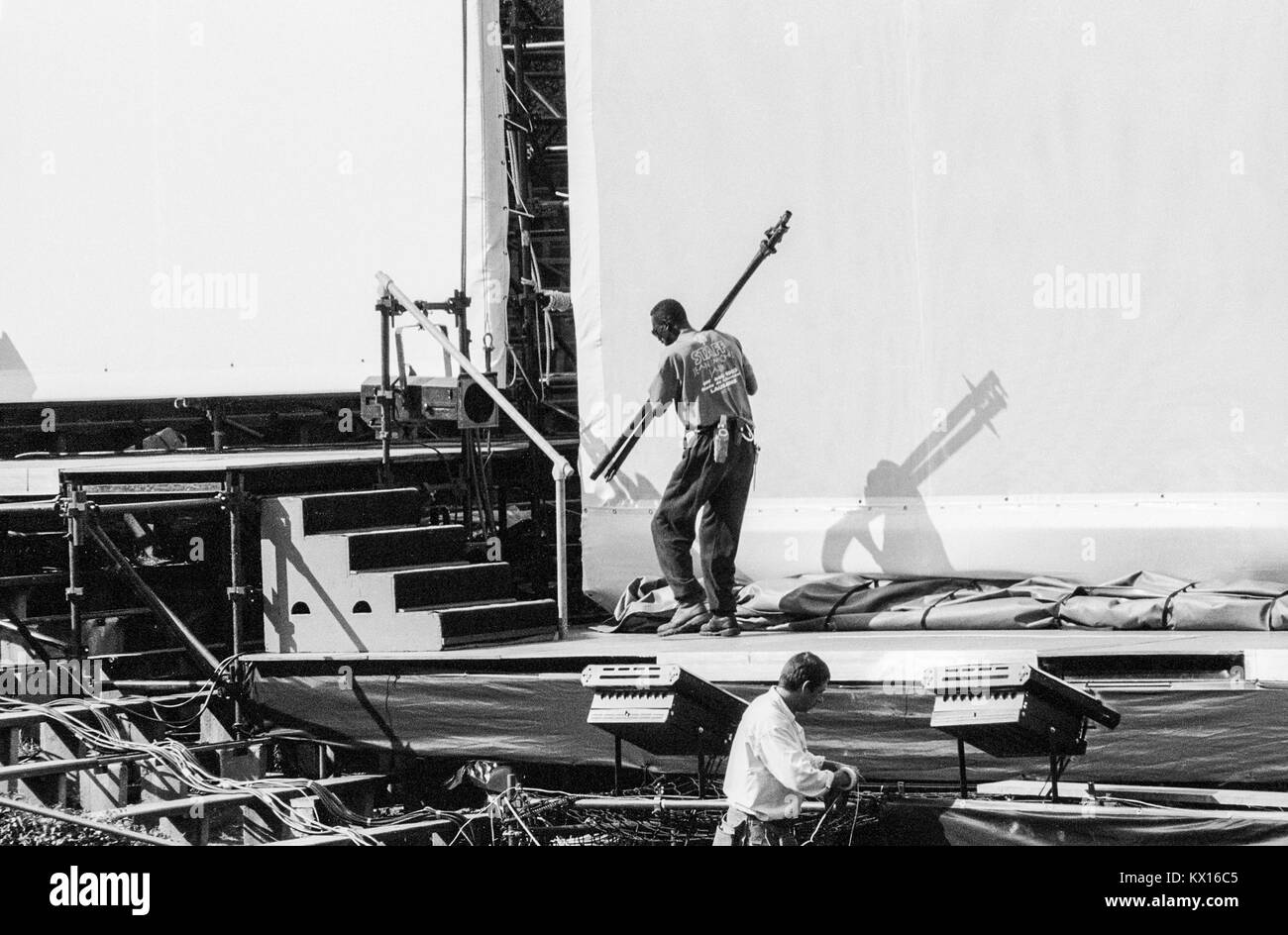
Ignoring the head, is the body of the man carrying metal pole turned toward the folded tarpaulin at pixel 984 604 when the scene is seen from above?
no

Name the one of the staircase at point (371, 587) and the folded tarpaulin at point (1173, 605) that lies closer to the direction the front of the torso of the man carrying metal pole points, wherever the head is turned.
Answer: the staircase

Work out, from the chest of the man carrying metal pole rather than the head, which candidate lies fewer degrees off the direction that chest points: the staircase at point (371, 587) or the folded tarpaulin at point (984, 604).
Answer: the staircase

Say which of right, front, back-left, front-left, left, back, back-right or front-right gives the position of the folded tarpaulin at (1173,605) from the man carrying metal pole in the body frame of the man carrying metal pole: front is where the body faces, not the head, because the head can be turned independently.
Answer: back-right

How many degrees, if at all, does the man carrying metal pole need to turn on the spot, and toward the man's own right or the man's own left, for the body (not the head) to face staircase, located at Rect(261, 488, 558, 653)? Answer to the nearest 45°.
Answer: approximately 45° to the man's own left

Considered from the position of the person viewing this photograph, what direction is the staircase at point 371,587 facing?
facing the viewer and to the right of the viewer

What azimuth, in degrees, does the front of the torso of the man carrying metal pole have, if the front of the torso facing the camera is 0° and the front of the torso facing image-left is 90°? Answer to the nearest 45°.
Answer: approximately 135°
